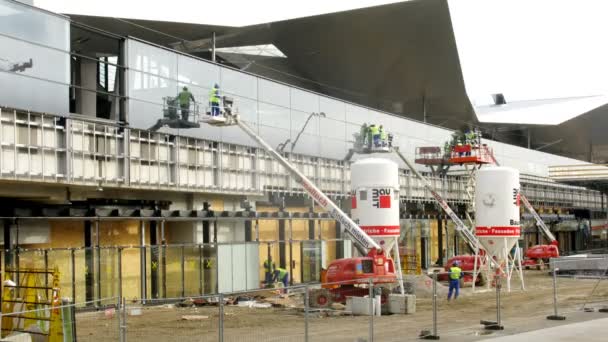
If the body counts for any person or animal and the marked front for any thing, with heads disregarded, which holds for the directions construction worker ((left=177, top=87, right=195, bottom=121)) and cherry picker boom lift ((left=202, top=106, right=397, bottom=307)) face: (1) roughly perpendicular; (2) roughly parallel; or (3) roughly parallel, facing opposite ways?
roughly perpendicular

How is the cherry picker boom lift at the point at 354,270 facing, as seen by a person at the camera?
facing to the left of the viewer

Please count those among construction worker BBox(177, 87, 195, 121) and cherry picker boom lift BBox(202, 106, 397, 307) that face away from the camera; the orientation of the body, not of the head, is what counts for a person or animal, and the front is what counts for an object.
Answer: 1

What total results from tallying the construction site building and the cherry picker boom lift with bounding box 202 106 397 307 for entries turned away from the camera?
0

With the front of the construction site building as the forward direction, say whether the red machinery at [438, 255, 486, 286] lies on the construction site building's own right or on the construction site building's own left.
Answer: on the construction site building's own left

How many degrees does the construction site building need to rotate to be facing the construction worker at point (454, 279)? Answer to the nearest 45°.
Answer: approximately 45° to its left

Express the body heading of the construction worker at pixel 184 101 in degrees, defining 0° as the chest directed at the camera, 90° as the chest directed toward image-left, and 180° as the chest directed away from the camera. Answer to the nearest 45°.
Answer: approximately 180°

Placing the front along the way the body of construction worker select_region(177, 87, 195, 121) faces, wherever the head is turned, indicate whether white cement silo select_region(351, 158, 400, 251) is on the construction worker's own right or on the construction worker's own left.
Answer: on the construction worker's own right
